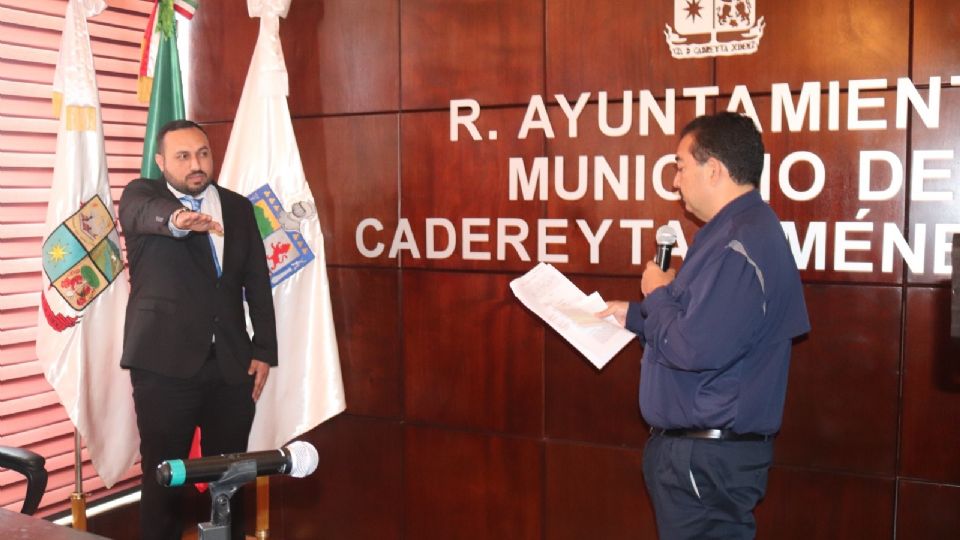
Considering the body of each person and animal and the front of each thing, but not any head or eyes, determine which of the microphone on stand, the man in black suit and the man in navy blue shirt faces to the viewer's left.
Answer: the man in navy blue shirt

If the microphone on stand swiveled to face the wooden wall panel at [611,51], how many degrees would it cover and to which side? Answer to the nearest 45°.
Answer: approximately 45° to its left

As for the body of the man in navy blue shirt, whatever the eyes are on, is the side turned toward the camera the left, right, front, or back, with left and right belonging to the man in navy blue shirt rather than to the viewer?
left

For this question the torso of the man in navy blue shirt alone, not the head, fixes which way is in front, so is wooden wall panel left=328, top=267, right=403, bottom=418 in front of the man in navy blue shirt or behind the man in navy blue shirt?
in front

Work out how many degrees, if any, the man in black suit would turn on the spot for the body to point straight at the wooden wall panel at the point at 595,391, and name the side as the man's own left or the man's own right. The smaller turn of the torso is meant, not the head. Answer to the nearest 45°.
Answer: approximately 45° to the man's own left

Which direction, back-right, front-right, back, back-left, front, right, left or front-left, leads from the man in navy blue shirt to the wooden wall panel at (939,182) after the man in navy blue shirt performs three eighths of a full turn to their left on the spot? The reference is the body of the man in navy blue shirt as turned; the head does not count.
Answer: left

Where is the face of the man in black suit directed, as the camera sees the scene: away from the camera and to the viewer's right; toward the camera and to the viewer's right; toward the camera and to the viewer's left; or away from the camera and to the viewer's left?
toward the camera and to the viewer's right

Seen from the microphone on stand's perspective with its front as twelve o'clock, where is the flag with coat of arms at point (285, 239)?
The flag with coat of arms is roughly at 9 o'clock from the microphone on stand.

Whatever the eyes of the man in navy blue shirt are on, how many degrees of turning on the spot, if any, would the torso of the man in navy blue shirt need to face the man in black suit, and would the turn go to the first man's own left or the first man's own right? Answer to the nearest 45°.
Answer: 0° — they already face them

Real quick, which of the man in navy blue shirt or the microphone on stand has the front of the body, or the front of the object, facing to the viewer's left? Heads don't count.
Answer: the man in navy blue shirt

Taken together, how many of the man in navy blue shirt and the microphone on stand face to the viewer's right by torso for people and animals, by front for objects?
1

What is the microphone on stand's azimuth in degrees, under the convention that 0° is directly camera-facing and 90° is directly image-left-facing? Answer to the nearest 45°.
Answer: approximately 270°
